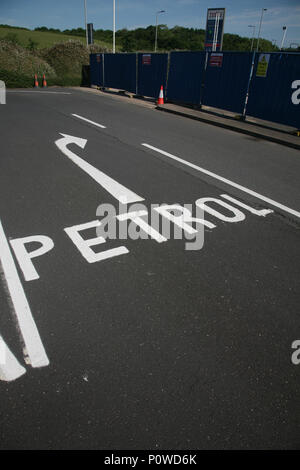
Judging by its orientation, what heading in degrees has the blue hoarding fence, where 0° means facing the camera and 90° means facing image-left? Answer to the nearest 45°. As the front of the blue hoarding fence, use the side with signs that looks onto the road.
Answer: approximately 45°

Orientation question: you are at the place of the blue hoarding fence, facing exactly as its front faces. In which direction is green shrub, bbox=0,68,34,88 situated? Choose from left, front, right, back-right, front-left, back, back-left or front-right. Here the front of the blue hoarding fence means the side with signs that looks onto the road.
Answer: right

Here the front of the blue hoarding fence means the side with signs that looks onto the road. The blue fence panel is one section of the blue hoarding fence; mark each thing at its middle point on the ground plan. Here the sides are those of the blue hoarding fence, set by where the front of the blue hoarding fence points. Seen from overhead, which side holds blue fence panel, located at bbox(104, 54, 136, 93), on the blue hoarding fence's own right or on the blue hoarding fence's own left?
on the blue hoarding fence's own right

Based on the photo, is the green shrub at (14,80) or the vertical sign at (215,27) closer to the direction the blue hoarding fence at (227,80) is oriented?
the green shrub

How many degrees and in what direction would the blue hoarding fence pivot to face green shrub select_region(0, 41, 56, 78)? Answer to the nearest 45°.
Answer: approximately 90° to its right

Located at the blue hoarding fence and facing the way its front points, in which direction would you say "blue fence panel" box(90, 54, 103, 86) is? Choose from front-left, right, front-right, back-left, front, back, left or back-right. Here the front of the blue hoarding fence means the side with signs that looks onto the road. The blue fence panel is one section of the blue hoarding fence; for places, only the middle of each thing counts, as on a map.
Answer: right
